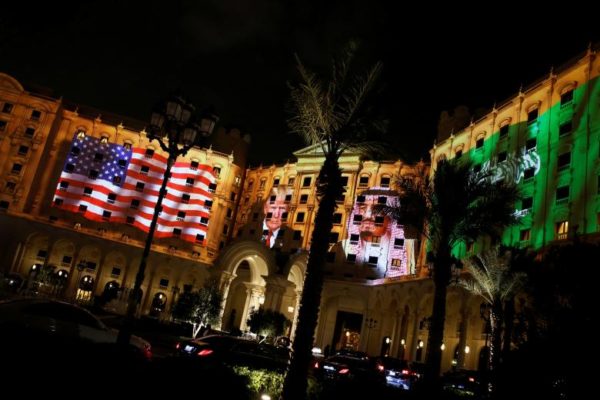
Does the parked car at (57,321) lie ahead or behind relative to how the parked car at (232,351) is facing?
behind

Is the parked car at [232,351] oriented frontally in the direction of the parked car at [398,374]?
yes

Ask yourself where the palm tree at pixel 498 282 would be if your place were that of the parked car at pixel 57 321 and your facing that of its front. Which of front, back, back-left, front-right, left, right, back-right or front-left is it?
back

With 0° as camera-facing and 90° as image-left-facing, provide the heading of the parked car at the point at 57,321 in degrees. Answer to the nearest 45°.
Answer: approximately 90°

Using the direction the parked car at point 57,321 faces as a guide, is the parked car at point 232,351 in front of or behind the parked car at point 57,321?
behind

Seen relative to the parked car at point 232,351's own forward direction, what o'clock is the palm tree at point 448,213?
The palm tree is roughly at 1 o'clock from the parked car.

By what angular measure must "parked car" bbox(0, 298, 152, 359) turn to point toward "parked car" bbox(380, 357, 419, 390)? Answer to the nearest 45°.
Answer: approximately 135° to its right

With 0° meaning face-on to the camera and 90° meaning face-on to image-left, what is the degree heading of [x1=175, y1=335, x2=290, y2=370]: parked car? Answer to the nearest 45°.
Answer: approximately 225°

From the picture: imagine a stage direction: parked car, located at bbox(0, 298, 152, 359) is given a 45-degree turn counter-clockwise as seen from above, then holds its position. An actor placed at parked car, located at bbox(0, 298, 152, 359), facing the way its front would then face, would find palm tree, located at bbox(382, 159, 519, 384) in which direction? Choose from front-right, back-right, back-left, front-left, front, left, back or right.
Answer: back-left

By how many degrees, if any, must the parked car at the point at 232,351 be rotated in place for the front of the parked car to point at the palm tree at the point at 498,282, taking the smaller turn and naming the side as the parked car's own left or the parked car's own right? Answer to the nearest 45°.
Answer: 0° — it already faces it

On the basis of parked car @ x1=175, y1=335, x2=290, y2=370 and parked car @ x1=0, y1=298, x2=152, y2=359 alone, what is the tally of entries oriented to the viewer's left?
1
